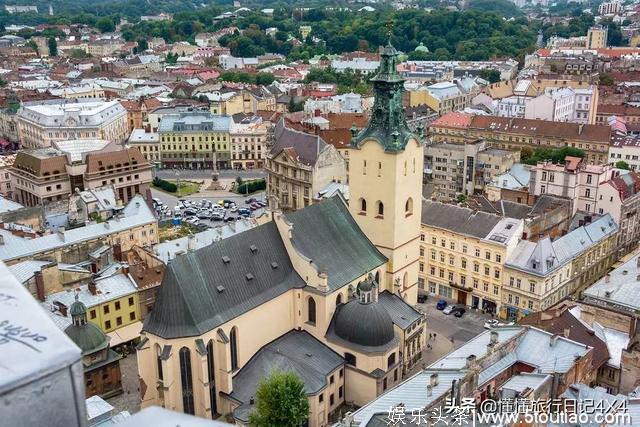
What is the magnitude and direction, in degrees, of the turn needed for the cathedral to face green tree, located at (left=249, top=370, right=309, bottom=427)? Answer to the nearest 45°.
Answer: approximately 135° to its right

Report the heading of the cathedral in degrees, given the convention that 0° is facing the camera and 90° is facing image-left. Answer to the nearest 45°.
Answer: approximately 225°
